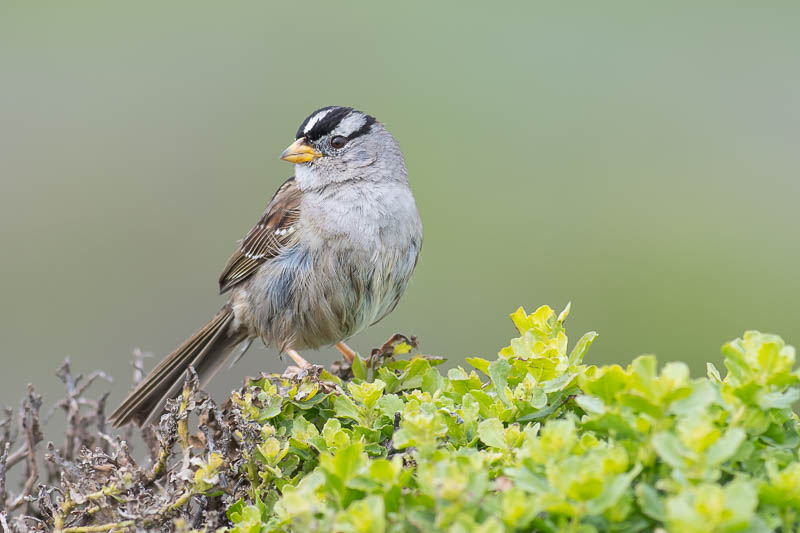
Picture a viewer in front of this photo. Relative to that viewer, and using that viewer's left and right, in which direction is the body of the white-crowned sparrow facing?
facing the viewer and to the right of the viewer
